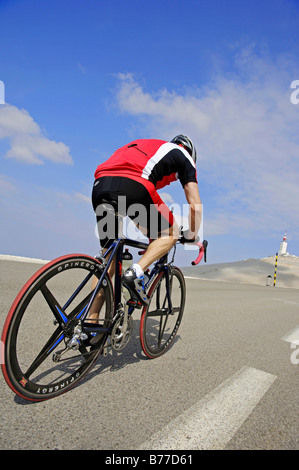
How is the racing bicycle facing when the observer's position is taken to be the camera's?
facing away from the viewer and to the right of the viewer

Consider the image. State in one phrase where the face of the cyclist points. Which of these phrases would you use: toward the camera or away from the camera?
away from the camera

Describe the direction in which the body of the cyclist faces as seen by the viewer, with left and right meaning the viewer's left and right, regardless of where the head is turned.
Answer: facing away from the viewer and to the right of the viewer
